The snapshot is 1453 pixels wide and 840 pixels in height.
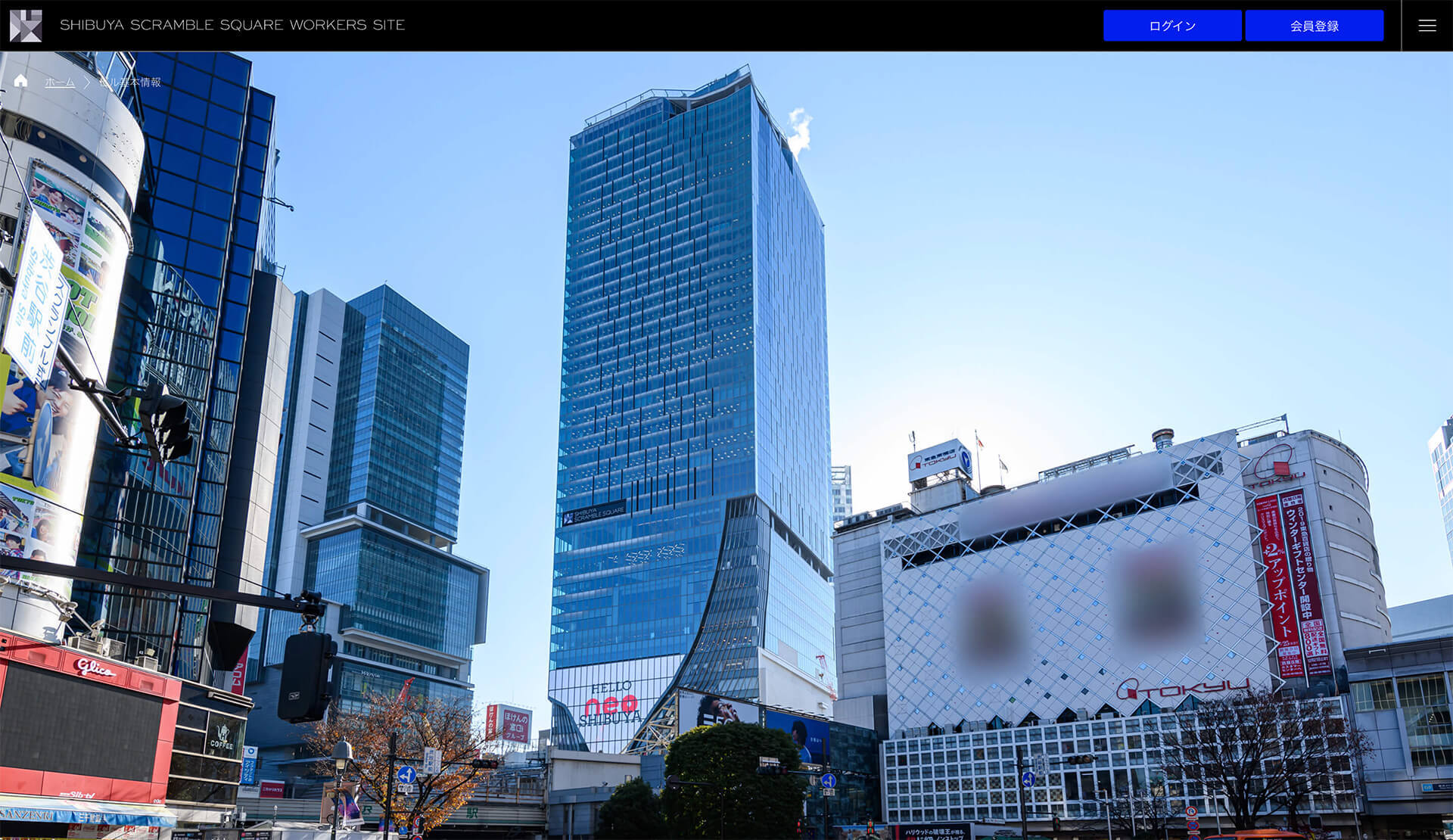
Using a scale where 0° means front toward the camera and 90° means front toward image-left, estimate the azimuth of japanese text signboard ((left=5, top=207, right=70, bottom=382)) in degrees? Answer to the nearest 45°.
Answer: approximately 315°

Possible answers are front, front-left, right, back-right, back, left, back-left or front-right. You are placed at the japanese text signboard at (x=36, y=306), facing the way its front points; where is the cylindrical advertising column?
back-left

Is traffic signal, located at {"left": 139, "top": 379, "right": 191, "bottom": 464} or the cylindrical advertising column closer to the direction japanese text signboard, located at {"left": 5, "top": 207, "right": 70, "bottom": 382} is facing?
the traffic signal
